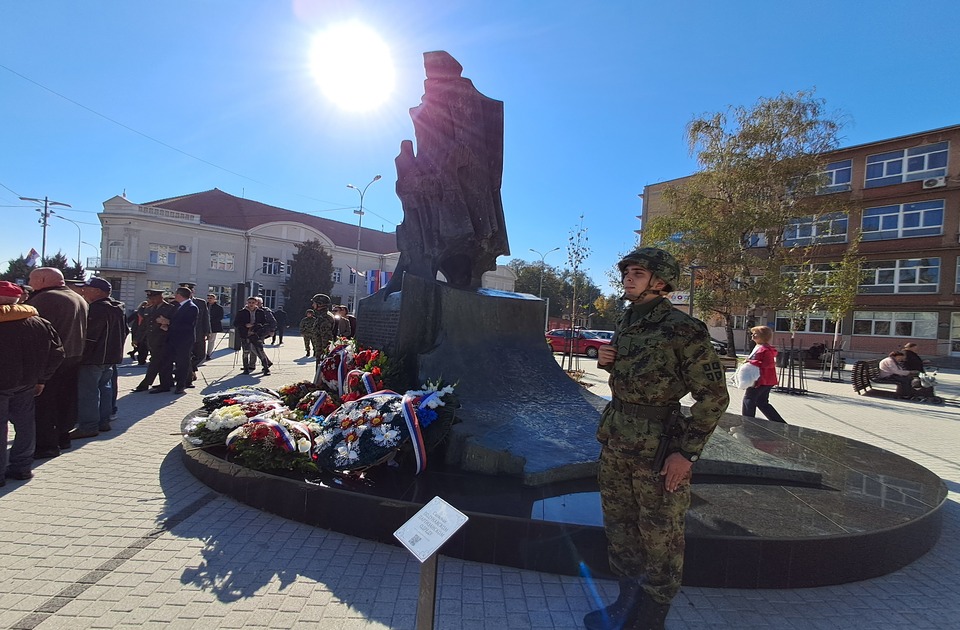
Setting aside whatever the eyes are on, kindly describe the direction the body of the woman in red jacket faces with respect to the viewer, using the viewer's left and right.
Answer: facing to the left of the viewer

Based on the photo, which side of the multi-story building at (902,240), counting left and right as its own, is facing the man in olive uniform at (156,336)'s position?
front

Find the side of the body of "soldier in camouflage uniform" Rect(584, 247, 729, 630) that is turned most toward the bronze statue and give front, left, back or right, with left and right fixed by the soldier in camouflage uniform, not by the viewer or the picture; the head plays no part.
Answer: right

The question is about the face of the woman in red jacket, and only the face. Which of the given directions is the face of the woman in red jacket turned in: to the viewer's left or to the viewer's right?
to the viewer's left

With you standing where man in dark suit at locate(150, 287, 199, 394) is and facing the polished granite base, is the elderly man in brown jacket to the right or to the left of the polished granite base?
right

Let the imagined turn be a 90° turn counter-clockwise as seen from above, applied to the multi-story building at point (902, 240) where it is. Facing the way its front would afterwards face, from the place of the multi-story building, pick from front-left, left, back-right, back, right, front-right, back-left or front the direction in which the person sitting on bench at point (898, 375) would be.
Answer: front-right
